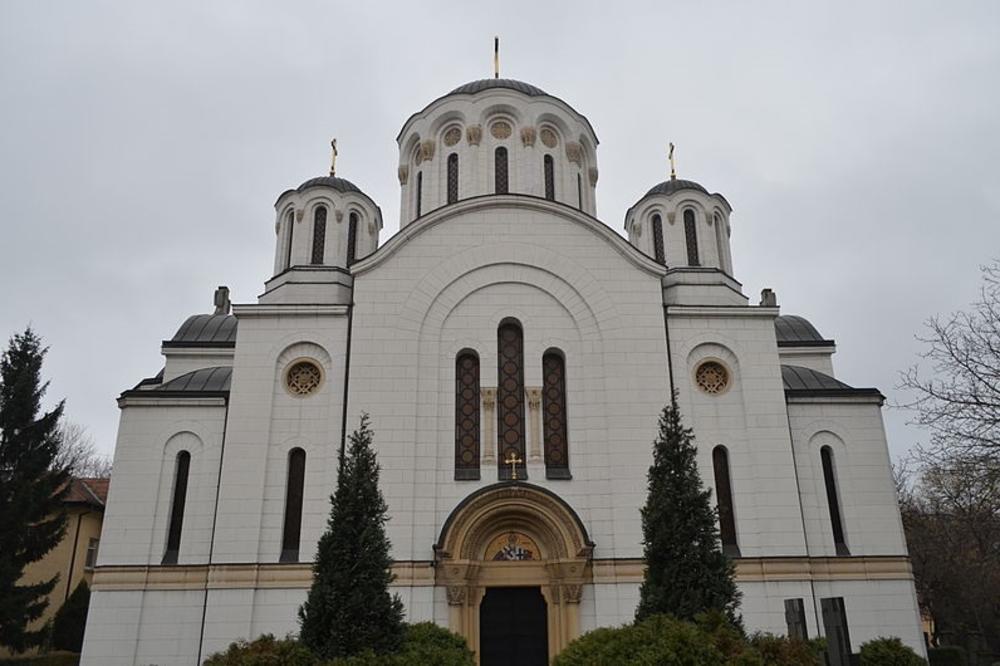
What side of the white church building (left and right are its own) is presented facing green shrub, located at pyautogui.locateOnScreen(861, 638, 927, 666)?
left

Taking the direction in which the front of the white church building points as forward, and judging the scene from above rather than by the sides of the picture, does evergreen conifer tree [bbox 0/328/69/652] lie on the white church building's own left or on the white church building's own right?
on the white church building's own right

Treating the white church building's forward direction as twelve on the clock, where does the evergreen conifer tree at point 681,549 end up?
The evergreen conifer tree is roughly at 11 o'clock from the white church building.

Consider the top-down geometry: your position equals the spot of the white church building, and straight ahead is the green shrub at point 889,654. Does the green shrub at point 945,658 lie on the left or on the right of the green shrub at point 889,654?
left

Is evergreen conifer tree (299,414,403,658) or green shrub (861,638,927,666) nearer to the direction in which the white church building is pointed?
the evergreen conifer tree

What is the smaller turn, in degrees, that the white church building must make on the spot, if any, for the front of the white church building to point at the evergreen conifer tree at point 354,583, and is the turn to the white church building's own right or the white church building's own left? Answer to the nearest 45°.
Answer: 0° — it already faces it

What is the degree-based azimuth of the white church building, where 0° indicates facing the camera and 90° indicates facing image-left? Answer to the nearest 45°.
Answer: approximately 0°
